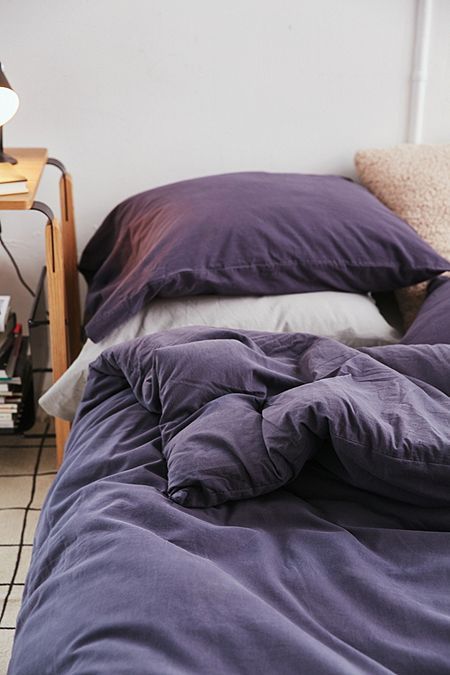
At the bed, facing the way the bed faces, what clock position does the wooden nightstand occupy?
The wooden nightstand is roughly at 5 o'clock from the bed.

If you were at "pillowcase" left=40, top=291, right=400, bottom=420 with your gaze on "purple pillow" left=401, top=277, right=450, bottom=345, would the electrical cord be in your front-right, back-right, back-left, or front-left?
back-left

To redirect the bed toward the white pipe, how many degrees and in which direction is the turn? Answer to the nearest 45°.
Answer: approximately 180°

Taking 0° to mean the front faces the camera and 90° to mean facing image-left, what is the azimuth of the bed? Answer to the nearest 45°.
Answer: approximately 0°

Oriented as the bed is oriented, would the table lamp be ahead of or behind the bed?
behind
